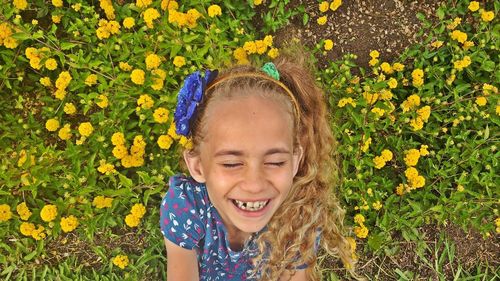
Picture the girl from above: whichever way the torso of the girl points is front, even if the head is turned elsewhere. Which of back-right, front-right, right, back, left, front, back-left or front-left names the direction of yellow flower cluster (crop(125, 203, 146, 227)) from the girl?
back-right

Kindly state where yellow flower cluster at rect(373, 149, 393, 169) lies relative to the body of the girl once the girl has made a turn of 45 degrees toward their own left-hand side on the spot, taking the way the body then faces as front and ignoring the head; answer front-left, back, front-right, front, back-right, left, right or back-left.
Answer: left

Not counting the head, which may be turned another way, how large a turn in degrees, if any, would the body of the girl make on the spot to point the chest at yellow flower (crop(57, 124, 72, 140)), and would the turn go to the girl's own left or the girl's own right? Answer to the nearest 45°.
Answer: approximately 135° to the girl's own right

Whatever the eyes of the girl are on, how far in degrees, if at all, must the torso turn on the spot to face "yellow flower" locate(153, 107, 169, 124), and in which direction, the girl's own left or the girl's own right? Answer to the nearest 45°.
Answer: approximately 135° to the girl's own right

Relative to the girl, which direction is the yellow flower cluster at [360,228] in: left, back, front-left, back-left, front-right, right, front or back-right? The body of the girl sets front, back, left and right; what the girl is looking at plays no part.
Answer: back-left

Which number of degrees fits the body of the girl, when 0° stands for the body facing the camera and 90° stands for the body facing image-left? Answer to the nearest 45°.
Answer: approximately 0°

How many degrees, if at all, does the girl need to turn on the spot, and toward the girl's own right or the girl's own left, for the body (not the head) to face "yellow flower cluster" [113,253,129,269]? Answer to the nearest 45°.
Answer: approximately 135° to the girl's own right

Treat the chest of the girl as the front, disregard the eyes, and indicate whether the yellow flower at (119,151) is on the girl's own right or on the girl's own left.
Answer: on the girl's own right

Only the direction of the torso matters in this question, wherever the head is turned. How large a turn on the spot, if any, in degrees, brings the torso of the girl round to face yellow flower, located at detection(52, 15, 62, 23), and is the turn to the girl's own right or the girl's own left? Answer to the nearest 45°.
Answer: approximately 135° to the girl's own right

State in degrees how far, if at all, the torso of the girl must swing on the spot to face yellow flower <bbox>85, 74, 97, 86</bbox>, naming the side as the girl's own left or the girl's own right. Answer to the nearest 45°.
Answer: approximately 135° to the girl's own right

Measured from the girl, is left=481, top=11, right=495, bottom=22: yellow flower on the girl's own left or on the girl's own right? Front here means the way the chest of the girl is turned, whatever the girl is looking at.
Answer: on the girl's own left

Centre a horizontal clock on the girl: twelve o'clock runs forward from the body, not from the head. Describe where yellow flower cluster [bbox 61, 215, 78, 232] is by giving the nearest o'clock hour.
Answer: The yellow flower cluster is roughly at 4 o'clock from the girl.

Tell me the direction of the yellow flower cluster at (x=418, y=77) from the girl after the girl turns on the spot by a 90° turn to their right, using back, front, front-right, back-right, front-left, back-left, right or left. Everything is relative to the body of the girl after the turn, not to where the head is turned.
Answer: back-right

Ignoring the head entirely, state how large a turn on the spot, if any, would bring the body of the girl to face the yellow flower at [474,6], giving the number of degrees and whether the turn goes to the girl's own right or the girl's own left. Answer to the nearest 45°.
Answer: approximately 135° to the girl's own left
